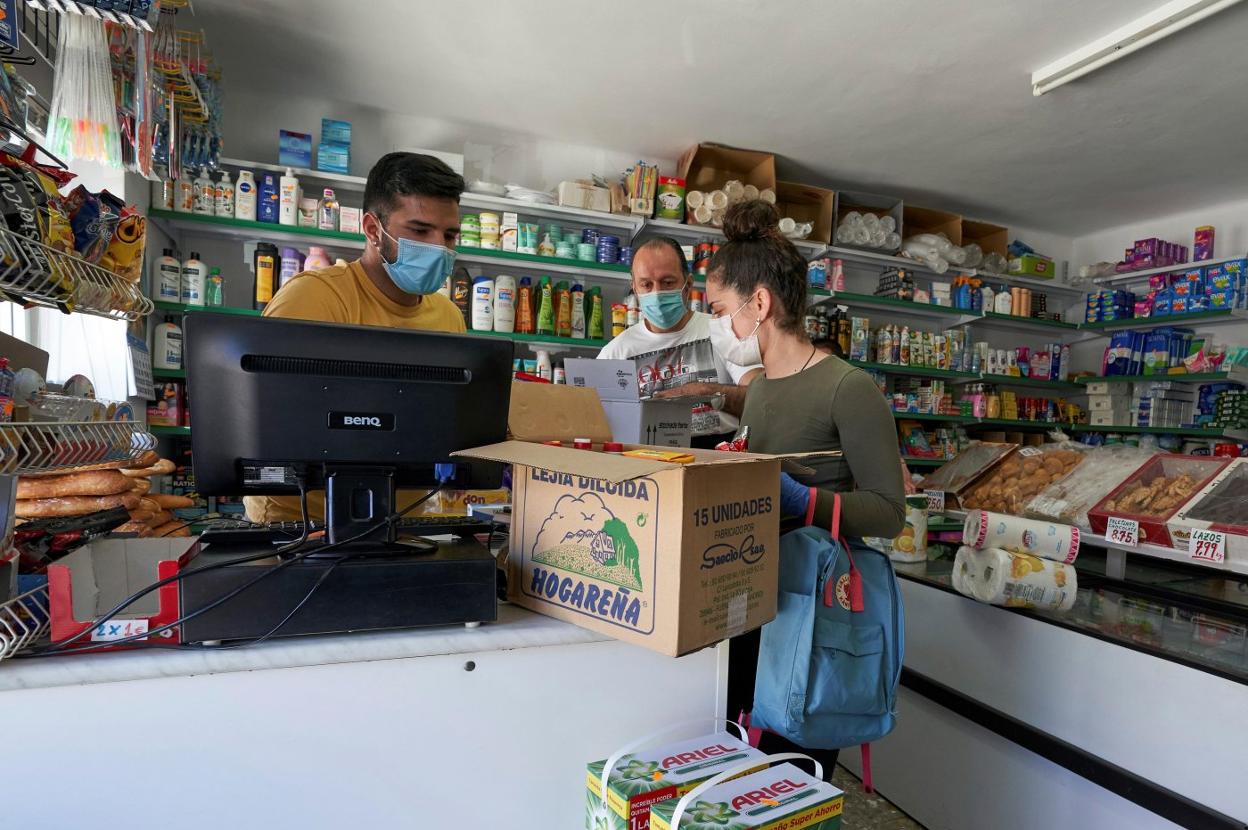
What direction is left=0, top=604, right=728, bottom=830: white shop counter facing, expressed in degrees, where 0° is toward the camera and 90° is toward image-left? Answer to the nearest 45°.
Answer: approximately 0°

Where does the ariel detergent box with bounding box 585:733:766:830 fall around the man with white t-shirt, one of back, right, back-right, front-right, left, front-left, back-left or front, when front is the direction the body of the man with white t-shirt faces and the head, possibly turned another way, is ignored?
front

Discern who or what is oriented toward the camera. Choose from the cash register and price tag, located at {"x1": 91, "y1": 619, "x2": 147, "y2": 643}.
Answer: the price tag

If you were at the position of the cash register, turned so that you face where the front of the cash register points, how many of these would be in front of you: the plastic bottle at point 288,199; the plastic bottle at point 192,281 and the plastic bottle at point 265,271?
3

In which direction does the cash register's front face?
away from the camera

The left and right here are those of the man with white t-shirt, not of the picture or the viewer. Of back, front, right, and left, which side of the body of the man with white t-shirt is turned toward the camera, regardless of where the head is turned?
front

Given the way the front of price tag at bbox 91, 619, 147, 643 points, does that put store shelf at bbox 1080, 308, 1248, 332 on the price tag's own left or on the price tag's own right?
on the price tag's own left

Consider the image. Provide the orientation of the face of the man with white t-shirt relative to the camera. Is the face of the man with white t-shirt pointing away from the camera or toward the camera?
toward the camera

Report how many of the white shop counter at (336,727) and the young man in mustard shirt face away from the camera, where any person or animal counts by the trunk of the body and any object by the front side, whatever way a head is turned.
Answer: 0

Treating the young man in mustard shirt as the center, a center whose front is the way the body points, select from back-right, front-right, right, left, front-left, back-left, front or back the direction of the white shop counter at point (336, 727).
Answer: front-right

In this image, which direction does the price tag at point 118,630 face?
toward the camera

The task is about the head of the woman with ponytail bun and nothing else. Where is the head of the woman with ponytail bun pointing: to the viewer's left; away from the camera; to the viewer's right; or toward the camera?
to the viewer's left

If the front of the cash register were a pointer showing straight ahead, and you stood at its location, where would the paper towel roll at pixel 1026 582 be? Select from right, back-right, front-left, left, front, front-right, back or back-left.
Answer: right

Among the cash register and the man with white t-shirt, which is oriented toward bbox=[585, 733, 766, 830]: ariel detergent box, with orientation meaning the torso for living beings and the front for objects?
the man with white t-shirt

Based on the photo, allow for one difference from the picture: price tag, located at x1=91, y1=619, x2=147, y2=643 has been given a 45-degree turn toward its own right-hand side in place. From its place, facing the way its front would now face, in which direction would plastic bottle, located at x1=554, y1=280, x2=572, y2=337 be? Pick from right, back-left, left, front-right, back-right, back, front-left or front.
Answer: back

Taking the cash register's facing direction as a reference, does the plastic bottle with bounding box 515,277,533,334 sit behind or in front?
in front

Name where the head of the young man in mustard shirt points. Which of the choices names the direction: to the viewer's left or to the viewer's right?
to the viewer's right

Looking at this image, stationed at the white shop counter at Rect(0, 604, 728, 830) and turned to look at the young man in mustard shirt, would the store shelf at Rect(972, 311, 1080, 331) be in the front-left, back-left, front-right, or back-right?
front-right
